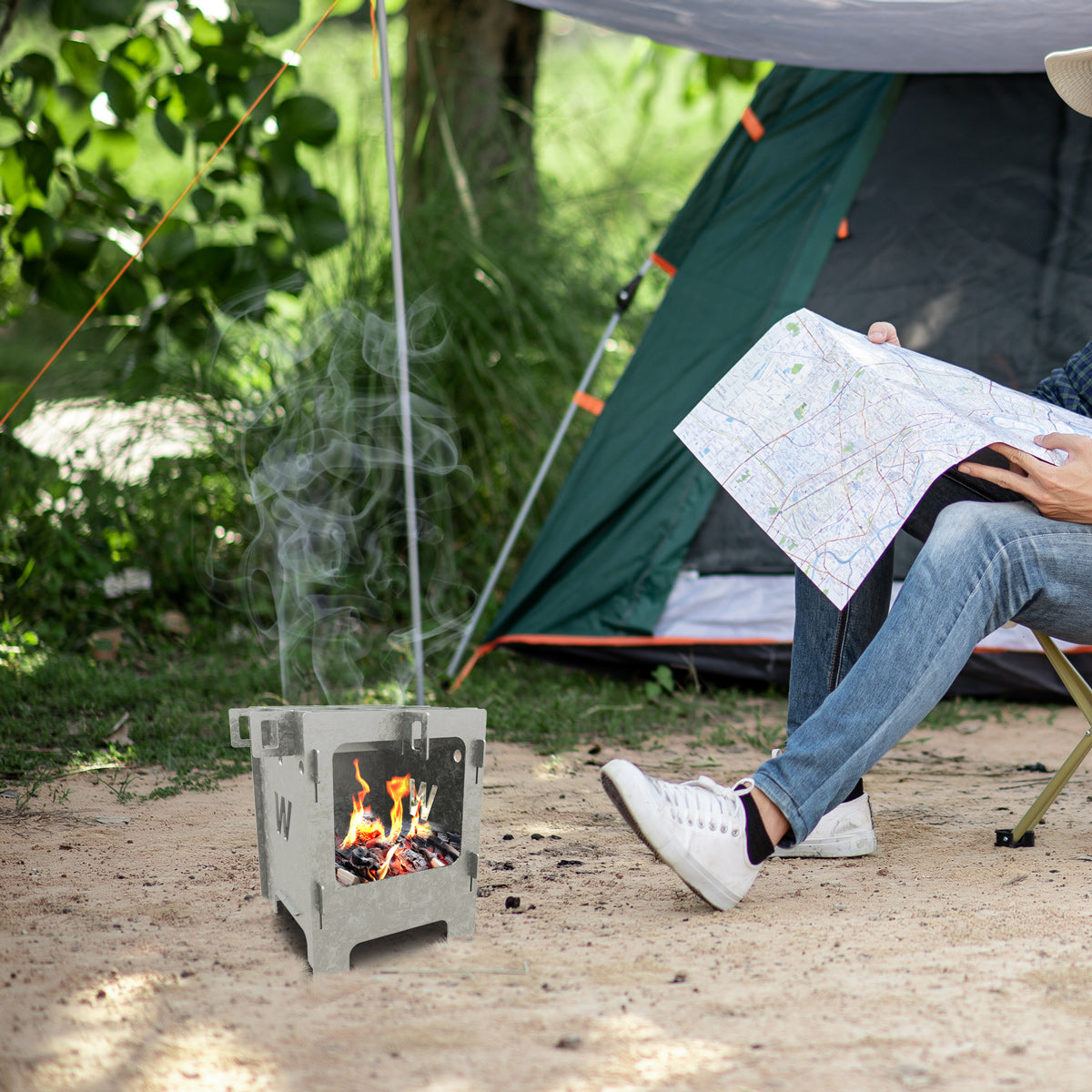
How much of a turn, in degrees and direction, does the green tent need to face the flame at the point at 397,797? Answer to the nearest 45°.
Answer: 0° — it already faces it

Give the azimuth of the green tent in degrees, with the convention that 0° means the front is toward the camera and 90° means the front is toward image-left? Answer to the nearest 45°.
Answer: approximately 0°

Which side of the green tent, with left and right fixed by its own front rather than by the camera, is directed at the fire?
front

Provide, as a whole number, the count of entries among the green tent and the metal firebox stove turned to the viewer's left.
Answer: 0

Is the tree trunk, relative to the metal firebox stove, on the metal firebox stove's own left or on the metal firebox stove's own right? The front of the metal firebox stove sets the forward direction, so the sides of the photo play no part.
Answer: on the metal firebox stove's own left

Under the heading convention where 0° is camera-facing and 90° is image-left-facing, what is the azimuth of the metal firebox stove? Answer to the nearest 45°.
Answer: approximately 315°

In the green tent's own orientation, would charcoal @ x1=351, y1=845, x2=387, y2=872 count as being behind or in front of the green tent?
in front

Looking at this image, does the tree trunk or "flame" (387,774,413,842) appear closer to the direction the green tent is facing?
the flame

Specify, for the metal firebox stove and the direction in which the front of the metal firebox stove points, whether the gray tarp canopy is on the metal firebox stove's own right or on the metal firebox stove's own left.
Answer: on the metal firebox stove's own left
